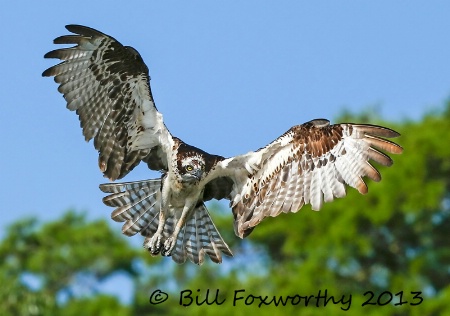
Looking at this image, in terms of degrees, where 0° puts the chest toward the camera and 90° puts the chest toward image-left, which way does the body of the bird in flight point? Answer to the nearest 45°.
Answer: approximately 0°
